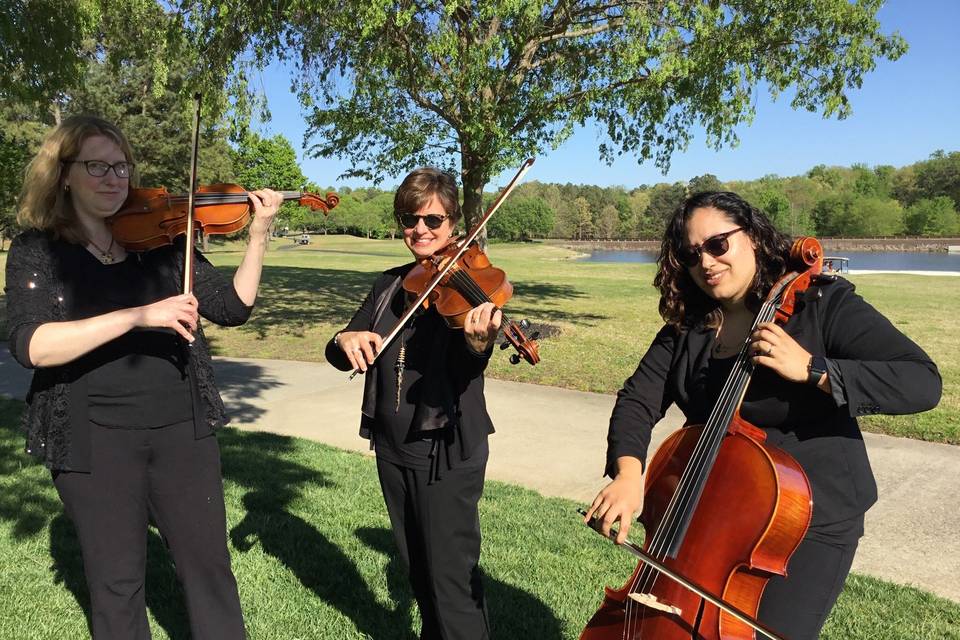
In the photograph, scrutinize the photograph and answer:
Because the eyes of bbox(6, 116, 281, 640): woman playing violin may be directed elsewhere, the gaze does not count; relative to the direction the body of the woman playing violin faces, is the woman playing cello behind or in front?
in front

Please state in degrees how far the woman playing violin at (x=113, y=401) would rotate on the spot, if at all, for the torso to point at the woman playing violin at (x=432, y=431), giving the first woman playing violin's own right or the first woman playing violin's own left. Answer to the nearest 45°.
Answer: approximately 45° to the first woman playing violin's own left

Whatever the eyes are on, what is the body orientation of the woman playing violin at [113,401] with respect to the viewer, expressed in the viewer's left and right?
facing the viewer and to the right of the viewer

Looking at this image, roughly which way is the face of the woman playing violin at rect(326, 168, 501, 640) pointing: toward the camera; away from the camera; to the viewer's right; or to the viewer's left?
toward the camera

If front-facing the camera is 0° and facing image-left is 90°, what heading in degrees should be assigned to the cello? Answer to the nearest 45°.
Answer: approximately 45°

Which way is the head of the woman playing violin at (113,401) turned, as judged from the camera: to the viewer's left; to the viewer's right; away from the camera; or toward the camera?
toward the camera
